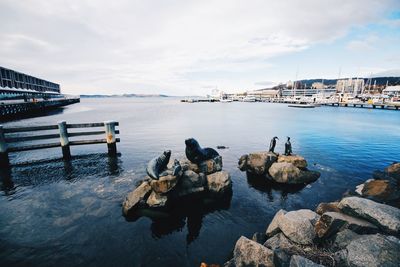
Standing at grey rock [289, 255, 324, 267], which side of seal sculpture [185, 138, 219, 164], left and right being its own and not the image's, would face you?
left

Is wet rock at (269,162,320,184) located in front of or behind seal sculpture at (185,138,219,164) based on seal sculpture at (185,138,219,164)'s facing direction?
behind

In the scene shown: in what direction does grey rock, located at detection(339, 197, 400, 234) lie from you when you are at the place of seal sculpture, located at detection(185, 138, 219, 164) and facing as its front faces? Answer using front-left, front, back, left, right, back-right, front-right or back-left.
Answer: back-left

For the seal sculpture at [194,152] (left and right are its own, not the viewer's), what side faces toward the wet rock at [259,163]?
back

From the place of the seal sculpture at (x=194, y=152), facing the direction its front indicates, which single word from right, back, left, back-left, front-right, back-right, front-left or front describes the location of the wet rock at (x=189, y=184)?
left

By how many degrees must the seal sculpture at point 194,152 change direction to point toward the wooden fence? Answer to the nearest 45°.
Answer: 0° — it already faces it

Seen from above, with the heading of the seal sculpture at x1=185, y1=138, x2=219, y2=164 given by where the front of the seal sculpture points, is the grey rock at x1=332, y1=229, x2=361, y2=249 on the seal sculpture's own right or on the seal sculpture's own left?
on the seal sculpture's own left

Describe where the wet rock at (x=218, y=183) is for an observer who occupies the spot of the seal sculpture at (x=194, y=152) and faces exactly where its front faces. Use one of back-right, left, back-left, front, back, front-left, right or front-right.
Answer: back-left

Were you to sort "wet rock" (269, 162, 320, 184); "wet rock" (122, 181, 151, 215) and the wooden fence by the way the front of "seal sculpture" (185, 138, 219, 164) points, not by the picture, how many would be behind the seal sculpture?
1

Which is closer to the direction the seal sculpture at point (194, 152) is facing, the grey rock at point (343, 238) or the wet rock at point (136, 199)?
the wet rock

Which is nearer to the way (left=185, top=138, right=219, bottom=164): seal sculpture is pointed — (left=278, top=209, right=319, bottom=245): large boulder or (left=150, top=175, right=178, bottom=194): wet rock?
the wet rock

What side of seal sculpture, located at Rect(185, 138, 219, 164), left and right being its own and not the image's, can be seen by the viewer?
left

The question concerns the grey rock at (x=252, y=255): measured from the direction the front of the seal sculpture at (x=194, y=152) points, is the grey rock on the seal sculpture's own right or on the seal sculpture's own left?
on the seal sculpture's own left

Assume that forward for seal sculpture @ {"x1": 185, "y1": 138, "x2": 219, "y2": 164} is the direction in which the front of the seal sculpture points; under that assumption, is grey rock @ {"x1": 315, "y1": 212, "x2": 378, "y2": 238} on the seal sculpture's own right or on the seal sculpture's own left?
on the seal sculpture's own left

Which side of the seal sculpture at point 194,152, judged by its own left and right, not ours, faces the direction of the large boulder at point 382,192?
back

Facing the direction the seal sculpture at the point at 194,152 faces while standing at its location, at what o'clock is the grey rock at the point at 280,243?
The grey rock is roughly at 8 o'clock from the seal sculpture.
